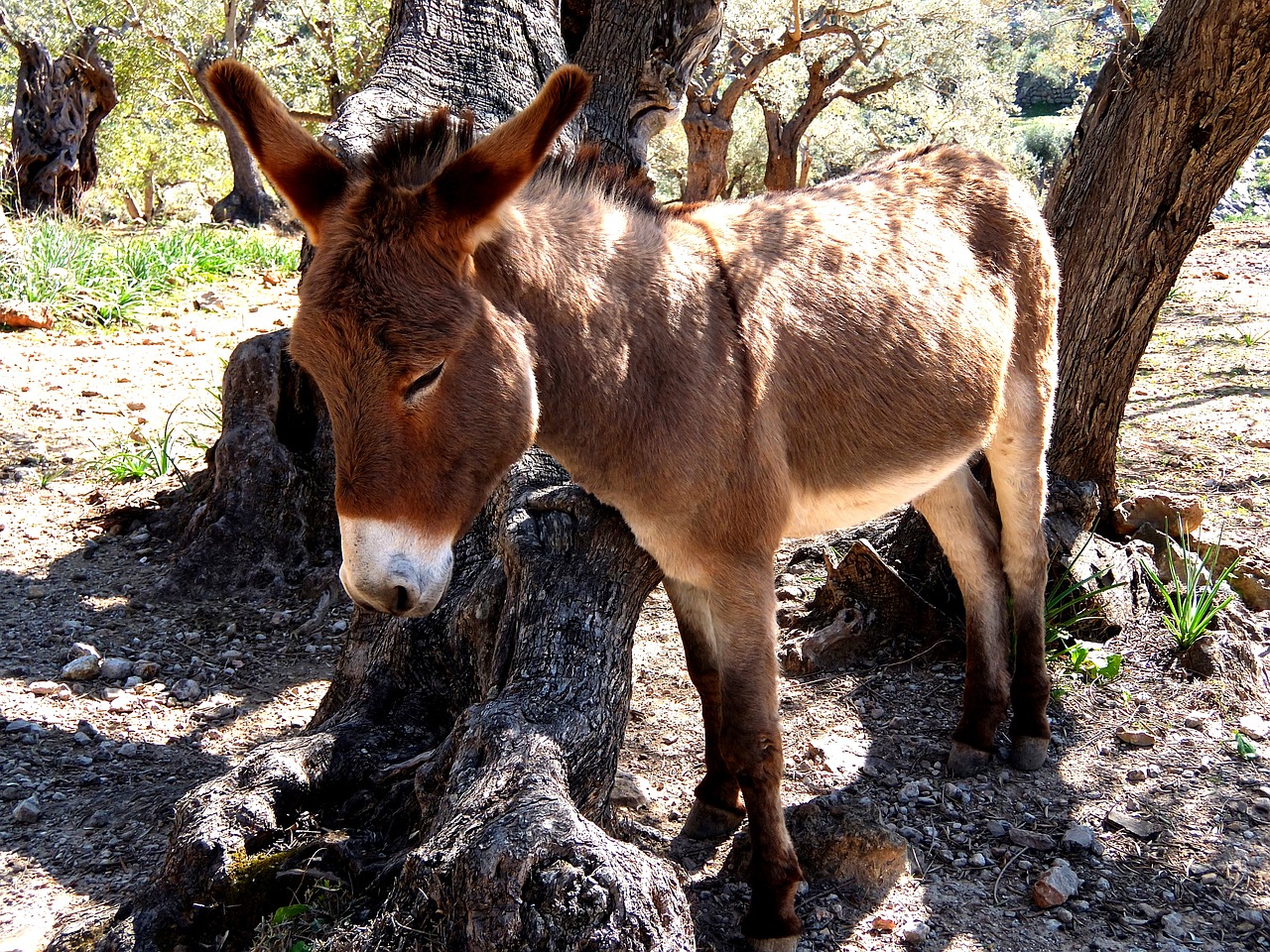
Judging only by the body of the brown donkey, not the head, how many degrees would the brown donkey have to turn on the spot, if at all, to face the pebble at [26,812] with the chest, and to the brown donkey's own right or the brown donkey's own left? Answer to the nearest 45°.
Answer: approximately 45° to the brown donkey's own right

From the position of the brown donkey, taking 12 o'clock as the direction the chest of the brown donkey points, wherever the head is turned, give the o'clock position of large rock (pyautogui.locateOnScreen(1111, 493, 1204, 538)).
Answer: The large rock is roughly at 6 o'clock from the brown donkey.

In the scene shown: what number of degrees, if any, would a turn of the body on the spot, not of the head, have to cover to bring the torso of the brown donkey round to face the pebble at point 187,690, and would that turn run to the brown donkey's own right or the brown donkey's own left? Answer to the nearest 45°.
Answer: approximately 90° to the brown donkey's own right

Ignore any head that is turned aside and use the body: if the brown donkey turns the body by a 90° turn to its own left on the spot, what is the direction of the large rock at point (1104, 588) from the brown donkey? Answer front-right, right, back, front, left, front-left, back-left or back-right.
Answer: left

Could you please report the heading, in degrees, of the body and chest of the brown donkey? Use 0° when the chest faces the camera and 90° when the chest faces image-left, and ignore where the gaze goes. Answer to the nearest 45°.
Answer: approximately 45°

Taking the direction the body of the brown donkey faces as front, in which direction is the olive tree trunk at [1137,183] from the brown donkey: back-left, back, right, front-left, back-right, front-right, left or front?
back

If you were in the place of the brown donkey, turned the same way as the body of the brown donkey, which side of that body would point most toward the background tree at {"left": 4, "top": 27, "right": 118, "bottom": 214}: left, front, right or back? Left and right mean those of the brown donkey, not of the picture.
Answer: right

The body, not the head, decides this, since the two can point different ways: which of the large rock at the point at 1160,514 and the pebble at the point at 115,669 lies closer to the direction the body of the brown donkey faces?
the pebble
